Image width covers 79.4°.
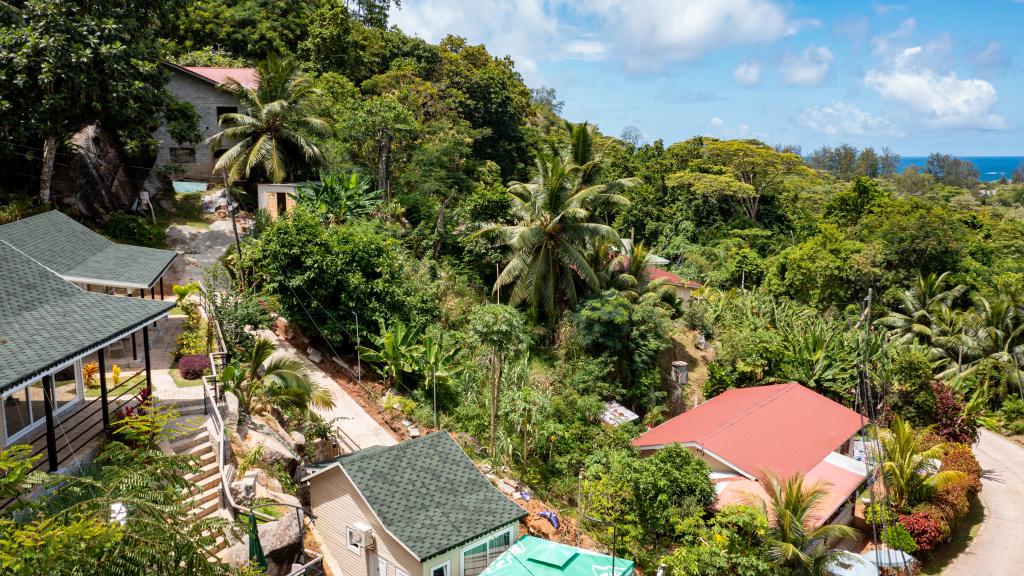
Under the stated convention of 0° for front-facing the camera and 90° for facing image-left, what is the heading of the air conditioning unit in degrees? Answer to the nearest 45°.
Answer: approximately 45°

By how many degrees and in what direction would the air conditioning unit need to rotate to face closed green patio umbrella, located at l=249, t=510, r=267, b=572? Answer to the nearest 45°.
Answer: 0° — it already faces it

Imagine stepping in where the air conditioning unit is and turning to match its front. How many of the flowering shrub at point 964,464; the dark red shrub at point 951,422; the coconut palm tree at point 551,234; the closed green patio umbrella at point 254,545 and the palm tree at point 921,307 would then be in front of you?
1

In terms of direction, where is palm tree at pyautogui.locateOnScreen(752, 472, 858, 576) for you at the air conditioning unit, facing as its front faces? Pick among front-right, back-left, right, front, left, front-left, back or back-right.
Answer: back-left

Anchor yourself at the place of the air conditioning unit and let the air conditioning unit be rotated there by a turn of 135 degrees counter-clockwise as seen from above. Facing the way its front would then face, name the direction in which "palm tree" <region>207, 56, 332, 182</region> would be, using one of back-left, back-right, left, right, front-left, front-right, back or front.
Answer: left

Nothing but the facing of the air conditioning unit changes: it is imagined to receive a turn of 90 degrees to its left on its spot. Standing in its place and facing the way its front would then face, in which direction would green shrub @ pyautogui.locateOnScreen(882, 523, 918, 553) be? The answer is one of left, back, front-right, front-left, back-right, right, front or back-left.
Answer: front-left

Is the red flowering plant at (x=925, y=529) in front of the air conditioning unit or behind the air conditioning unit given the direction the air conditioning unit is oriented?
behind

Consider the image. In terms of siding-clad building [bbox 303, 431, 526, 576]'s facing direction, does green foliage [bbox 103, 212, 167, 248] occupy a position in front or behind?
behind

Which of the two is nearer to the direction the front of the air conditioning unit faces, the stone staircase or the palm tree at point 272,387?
the stone staircase

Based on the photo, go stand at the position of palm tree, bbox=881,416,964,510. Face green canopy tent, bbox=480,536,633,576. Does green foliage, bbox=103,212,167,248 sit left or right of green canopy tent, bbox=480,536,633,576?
right
